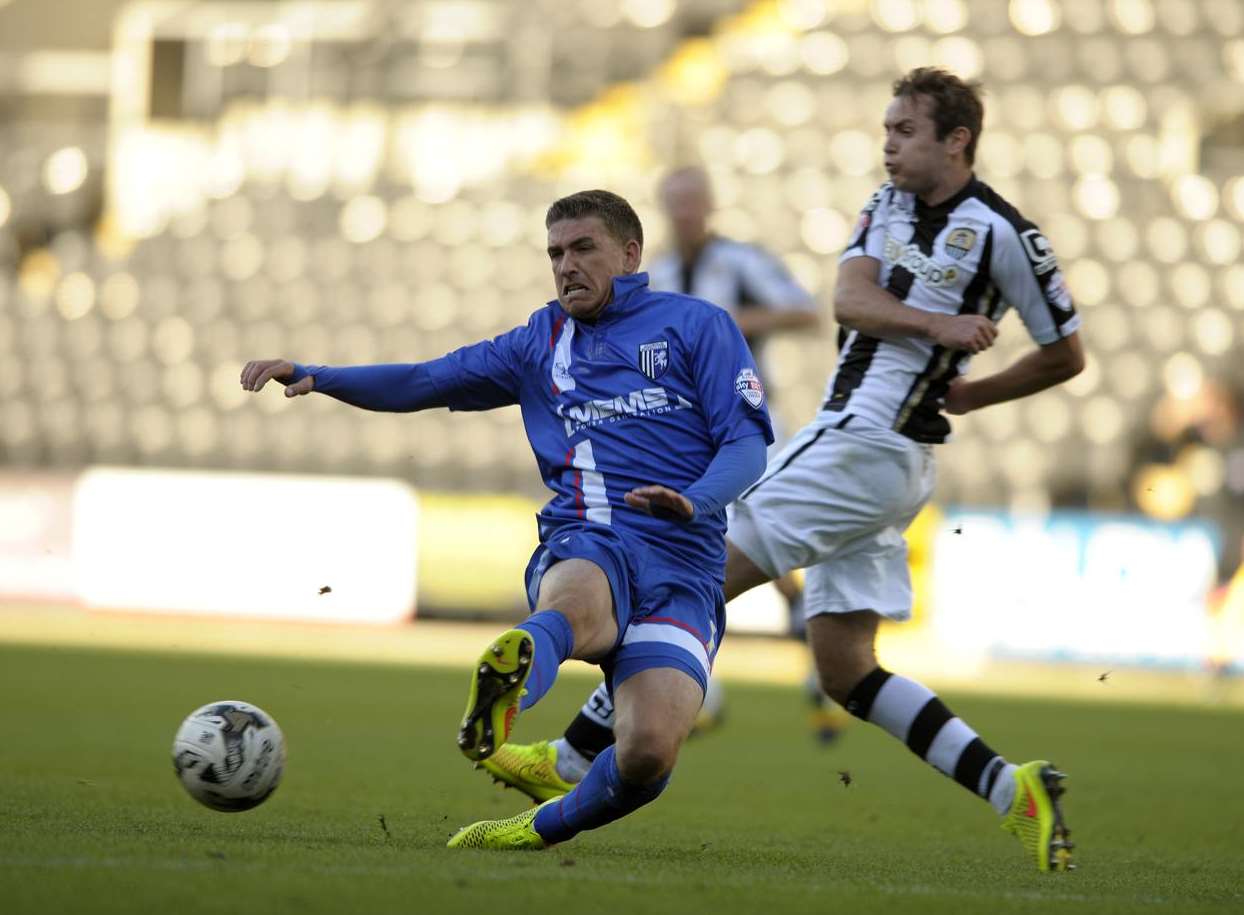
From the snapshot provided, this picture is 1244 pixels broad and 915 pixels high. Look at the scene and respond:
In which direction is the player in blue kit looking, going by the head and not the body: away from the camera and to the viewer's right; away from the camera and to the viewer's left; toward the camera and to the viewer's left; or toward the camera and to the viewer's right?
toward the camera and to the viewer's left

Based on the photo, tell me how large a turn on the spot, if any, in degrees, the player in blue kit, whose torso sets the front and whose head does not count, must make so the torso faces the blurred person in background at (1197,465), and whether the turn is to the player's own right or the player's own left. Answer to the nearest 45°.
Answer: approximately 180°

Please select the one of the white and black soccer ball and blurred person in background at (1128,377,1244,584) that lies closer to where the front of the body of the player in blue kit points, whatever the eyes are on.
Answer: the white and black soccer ball

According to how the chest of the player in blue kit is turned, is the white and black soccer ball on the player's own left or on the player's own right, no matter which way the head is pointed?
on the player's own right

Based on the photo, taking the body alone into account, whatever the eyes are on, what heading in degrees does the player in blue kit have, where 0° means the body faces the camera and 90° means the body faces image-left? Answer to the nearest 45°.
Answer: approximately 45°

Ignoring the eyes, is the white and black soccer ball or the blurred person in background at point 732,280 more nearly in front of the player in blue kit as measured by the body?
the white and black soccer ball

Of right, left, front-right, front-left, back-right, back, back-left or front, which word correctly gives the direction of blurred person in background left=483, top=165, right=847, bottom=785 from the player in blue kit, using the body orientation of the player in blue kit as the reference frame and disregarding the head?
back-right

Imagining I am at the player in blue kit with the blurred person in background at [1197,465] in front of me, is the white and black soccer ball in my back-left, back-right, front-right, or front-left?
back-left
